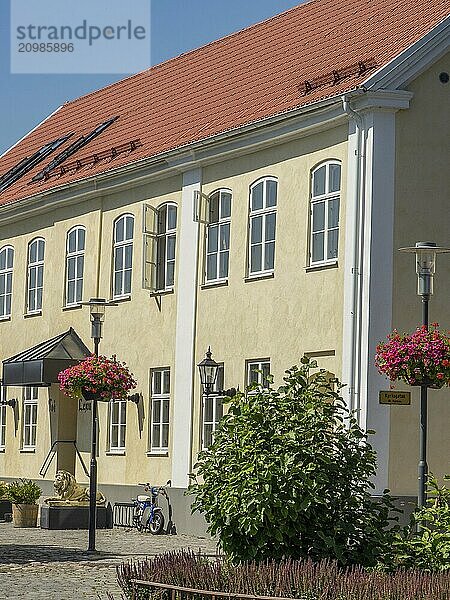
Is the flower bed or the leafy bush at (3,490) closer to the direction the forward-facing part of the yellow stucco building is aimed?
the flower bed

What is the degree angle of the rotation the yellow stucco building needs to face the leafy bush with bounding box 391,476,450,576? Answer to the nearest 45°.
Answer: approximately 45° to its left

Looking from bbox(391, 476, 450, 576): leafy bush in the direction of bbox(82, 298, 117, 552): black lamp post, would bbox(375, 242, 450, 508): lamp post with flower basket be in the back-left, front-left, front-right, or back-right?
front-right

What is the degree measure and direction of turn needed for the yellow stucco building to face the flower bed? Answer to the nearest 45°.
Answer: approximately 45° to its left

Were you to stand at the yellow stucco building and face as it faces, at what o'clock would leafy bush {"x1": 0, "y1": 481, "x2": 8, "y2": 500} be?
The leafy bush is roughly at 3 o'clock from the yellow stucco building.

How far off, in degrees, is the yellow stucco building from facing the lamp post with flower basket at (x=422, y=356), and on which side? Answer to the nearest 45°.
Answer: approximately 45° to its left

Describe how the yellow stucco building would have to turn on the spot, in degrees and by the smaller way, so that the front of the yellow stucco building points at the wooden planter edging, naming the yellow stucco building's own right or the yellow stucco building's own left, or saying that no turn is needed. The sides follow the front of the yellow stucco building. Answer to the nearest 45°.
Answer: approximately 45° to the yellow stucco building's own left

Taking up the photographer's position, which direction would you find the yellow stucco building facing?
facing the viewer and to the left of the viewer
